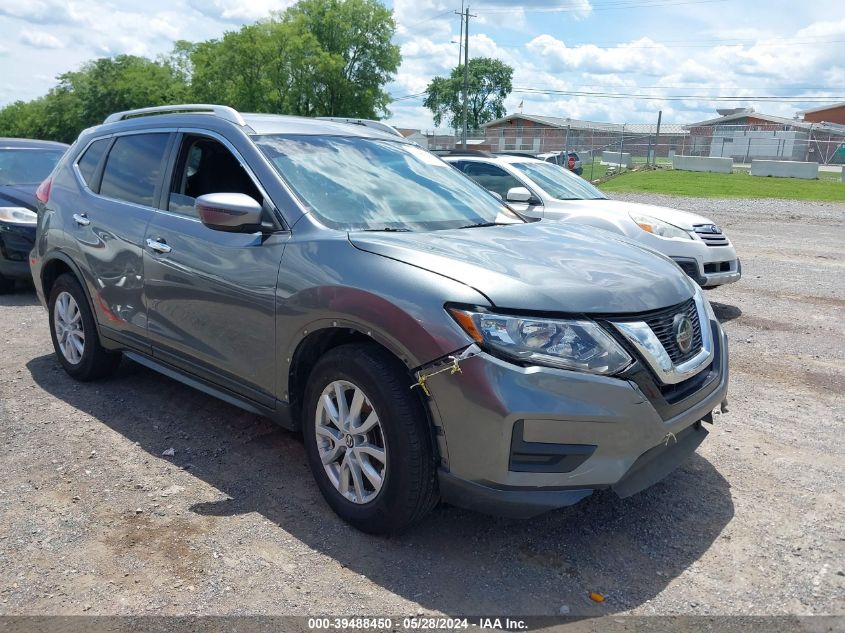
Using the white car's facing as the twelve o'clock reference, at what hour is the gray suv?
The gray suv is roughly at 2 o'clock from the white car.

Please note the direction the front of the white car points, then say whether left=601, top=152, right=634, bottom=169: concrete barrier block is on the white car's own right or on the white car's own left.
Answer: on the white car's own left

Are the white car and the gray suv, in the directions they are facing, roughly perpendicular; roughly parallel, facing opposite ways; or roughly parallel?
roughly parallel

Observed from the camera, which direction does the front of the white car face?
facing the viewer and to the right of the viewer

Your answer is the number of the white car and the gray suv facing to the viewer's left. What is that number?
0

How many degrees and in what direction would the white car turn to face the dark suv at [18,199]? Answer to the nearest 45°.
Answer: approximately 135° to its right

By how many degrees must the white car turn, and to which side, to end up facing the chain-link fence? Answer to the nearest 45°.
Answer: approximately 135° to its left

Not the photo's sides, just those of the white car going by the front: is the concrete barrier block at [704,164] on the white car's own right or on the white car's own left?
on the white car's own left

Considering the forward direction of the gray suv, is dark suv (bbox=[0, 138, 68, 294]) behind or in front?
behind

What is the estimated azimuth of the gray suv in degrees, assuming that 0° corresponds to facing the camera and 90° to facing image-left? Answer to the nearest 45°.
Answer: approximately 315°
